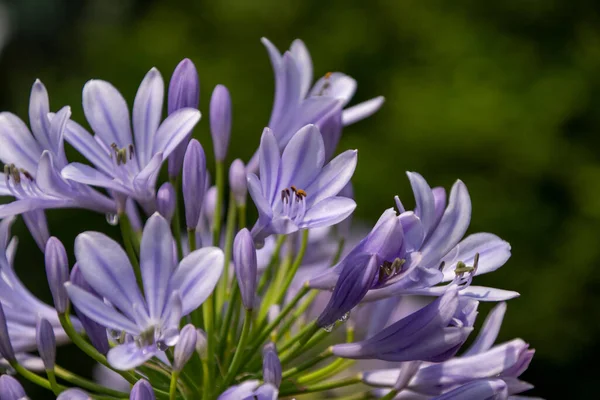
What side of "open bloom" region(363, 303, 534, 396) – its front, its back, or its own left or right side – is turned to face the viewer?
right

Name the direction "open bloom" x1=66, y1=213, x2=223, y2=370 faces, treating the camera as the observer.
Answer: facing the viewer

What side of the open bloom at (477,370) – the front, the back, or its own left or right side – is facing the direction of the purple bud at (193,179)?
back

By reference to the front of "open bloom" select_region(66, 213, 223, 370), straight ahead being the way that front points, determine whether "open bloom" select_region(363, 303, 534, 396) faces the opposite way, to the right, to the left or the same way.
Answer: to the left

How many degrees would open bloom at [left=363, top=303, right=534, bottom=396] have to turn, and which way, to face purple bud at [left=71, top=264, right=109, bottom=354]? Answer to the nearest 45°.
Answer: approximately 180°

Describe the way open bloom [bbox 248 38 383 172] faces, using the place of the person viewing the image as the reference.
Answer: facing to the right of the viewer
